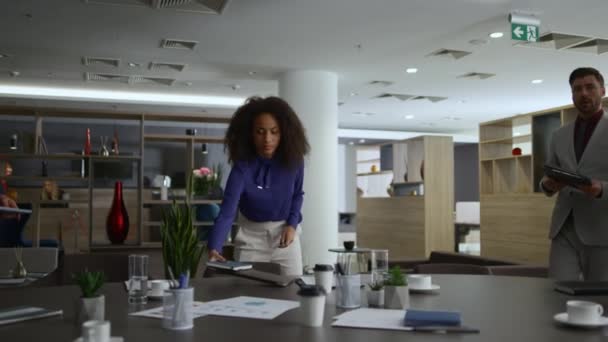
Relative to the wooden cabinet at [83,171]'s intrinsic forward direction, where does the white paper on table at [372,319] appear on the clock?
The white paper on table is roughly at 12 o'clock from the wooden cabinet.

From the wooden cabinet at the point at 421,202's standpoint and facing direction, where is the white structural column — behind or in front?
in front

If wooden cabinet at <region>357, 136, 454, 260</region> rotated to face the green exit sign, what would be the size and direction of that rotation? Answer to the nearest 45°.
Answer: approximately 45° to its left

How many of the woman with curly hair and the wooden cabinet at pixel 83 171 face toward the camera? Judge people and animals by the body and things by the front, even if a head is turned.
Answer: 2

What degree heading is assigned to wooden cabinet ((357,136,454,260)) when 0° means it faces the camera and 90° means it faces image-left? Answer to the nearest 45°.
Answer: approximately 45°

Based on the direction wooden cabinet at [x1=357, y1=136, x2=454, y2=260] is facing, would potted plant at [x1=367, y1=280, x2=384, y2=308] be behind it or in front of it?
in front

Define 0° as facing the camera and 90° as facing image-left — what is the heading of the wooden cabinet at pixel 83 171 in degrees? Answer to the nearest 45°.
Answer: approximately 0°

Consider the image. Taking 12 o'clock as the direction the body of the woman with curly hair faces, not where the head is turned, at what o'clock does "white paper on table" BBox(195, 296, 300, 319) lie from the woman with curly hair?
The white paper on table is roughly at 12 o'clock from the woman with curly hair.

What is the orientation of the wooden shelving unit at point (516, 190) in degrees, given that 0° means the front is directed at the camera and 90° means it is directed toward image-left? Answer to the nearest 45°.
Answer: approximately 45°

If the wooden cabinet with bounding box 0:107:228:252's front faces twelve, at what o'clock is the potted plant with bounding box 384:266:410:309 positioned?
The potted plant is roughly at 12 o'clock from the wooden cabinet.
